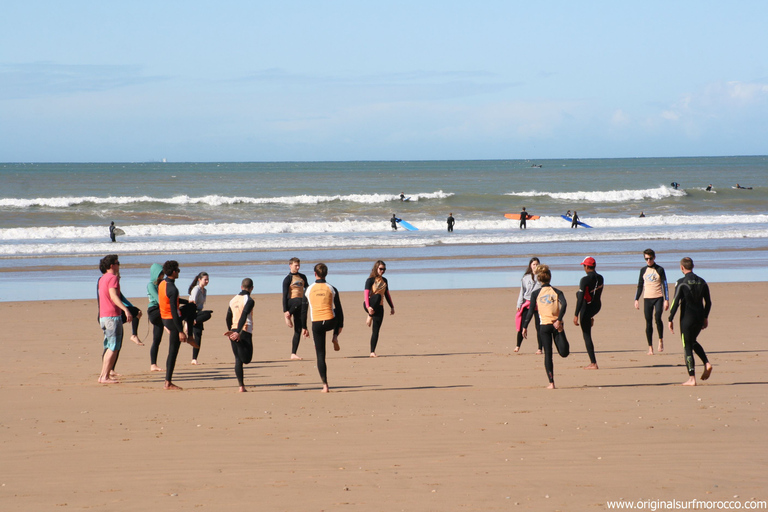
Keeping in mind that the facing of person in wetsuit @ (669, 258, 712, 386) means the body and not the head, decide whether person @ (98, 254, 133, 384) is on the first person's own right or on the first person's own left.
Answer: on the first person's own left

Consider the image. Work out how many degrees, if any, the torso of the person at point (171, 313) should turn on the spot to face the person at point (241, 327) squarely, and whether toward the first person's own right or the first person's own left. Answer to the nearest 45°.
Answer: approximately 45° to the first person's own right

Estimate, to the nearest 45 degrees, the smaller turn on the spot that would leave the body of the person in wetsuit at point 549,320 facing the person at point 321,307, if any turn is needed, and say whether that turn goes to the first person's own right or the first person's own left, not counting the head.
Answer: approximately 90° to the first person's own left

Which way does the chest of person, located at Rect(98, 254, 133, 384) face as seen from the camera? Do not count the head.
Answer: to the viewer's right

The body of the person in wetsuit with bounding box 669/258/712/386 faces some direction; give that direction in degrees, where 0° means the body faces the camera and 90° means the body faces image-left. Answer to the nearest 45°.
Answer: approximately 135°

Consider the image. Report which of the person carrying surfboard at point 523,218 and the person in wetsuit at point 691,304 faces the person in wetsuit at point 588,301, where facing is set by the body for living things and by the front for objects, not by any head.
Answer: the person in wetsuit at point 691,304

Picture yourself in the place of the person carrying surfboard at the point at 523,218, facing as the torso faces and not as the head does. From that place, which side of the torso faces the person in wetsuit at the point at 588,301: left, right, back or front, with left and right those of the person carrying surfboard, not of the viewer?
back

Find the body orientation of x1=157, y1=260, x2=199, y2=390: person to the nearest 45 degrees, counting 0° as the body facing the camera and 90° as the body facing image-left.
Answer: approximately 270°

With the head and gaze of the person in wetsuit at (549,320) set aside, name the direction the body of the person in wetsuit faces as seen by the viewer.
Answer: away from the camera

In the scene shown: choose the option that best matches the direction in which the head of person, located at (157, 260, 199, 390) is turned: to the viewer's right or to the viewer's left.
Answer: to the viewer's right

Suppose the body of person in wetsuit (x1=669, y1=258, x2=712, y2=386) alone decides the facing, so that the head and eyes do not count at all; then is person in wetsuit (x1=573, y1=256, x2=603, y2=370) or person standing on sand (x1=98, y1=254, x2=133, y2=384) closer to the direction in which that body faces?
the person in wetsuit
